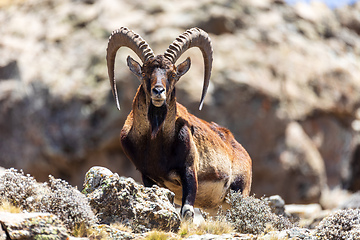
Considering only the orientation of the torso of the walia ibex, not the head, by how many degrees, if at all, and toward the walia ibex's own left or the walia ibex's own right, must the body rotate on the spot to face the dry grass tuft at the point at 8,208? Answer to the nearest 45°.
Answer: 0° — it already faces it

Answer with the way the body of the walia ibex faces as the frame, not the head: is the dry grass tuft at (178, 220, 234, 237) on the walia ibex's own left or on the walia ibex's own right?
on the walia ibex's own left

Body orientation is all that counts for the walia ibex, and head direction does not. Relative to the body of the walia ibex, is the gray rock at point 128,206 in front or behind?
in front

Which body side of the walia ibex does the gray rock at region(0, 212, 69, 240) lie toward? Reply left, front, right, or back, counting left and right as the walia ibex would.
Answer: front

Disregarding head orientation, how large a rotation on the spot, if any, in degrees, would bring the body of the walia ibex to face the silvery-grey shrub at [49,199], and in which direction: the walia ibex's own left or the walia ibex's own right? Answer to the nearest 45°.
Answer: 0° — it already faces it

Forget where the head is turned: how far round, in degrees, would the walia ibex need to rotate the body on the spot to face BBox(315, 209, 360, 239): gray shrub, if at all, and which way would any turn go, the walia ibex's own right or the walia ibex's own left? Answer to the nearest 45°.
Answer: approximately 90° to the walia ibex's own left

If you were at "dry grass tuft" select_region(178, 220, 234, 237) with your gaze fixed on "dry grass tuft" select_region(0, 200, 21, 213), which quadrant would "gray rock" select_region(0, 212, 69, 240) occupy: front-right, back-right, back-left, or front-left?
front-left

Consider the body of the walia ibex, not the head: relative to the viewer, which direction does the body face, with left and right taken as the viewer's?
facing the viewer and to the left of the viewer
